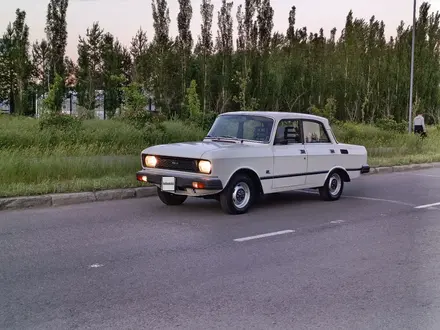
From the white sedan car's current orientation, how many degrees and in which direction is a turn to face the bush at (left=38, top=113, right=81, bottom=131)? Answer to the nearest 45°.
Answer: approximately 90° to its right

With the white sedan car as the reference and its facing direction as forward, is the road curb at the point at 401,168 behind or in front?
behind

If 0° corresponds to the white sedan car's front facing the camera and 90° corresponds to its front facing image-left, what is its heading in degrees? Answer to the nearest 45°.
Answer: approximately 45°
